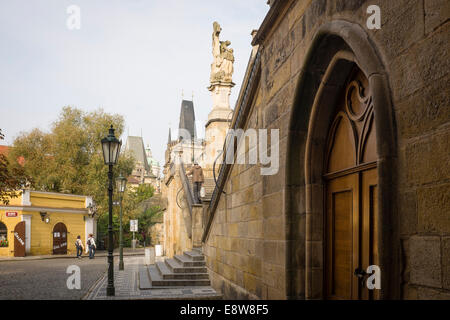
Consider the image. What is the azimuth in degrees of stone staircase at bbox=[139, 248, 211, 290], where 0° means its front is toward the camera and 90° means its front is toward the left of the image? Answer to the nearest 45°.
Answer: approximately 45°

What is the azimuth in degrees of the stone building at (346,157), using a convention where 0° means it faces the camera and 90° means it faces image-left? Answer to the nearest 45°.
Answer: approximately 45°

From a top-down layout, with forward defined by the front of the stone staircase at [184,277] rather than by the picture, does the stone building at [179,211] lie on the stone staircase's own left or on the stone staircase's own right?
on the stone staircase's own right

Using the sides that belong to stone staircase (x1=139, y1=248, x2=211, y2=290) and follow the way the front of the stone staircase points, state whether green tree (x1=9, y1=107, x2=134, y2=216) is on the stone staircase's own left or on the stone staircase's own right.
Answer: on the stone staircase's own right

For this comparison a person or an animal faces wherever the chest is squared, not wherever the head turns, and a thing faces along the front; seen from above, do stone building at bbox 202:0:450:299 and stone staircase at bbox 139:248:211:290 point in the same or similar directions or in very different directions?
same or similar directions

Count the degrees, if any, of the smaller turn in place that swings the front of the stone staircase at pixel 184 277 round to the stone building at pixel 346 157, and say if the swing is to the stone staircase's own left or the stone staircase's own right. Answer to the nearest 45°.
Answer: approximately 45° to the stone staircase's own left

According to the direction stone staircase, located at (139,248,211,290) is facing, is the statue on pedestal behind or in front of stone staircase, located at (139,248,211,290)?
behind

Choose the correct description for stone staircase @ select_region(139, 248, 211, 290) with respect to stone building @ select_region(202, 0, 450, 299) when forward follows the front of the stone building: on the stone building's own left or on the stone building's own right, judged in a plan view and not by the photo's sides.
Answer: on the stone building's own right
